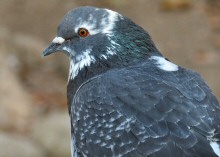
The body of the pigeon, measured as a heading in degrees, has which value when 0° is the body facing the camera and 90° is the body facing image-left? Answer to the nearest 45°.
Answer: approximately 90°
